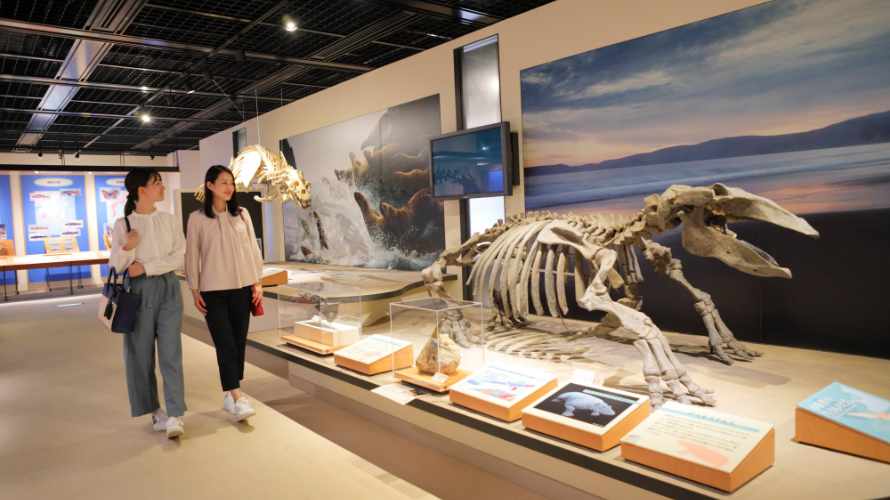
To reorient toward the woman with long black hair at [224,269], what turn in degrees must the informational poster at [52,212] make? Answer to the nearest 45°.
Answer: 0° — it already faces them

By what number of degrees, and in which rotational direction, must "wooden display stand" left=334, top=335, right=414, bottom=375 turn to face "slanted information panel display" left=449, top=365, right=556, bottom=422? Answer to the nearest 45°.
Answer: approximately 90° to its left

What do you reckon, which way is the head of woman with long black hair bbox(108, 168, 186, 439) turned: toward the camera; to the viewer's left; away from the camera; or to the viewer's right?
to the viewer's right

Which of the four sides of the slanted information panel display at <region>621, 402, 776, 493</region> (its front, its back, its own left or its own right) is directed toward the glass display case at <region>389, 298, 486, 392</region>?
right

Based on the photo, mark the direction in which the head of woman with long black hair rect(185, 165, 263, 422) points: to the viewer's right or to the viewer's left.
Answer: to the viewer's right

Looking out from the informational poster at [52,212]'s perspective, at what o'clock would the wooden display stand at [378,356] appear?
The wooden display stand is roughly at 12 o'clock from the informational poster.

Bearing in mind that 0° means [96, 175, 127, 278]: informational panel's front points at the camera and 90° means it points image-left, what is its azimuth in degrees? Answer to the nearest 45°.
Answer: approximately 0°

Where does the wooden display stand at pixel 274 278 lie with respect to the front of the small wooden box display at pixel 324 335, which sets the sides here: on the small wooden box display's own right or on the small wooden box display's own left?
on the small wooden box display's own right

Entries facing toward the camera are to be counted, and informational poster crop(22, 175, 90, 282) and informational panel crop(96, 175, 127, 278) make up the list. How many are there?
2

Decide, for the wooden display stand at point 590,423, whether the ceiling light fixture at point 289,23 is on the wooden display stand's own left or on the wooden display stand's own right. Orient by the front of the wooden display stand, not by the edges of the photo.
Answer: on the wooden display stand's own right
